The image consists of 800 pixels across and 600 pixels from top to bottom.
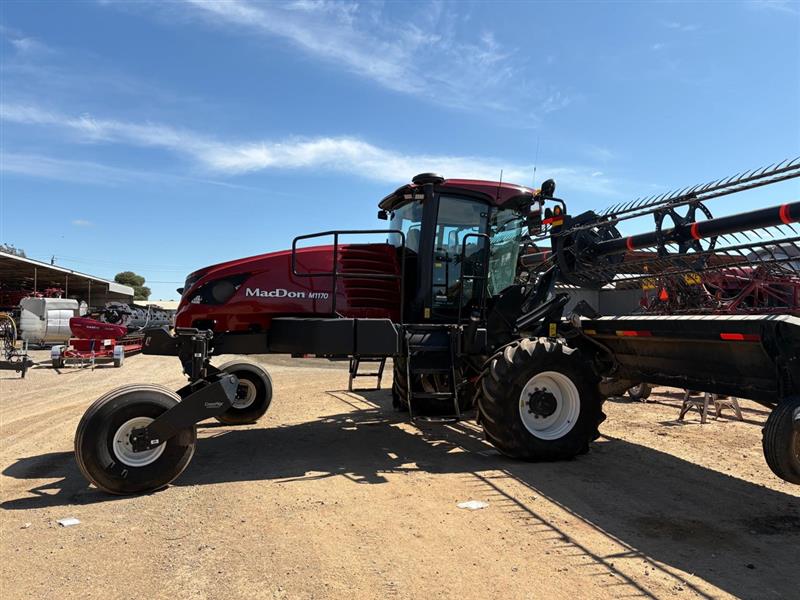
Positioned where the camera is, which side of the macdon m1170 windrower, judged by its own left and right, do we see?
right

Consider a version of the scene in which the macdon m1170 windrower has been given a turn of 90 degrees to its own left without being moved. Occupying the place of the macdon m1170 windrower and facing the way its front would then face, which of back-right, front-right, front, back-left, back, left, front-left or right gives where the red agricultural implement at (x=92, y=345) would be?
front-left

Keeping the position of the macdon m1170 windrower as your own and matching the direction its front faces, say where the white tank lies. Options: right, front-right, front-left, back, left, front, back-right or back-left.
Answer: back-left
